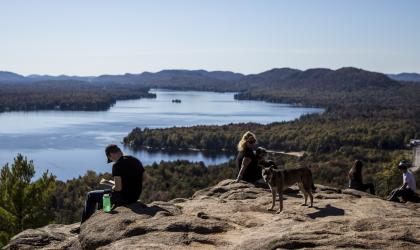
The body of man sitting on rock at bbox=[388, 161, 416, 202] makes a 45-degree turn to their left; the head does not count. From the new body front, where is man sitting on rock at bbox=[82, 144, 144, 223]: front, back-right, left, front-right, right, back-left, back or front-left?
front

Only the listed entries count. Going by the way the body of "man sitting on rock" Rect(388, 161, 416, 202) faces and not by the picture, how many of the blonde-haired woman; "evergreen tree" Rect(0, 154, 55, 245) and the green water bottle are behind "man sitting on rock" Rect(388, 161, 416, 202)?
0

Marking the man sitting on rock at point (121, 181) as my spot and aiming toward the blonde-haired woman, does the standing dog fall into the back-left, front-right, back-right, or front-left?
front-right

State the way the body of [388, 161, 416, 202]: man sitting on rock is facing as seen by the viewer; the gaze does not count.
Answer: to the viewer's left

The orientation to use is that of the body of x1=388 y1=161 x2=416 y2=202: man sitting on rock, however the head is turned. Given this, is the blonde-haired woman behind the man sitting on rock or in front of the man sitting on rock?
in front

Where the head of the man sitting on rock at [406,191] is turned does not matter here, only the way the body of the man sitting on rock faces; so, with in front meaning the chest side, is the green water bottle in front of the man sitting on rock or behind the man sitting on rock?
in front

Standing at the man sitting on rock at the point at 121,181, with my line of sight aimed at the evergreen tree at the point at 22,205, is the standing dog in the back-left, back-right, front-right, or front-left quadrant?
back-right
